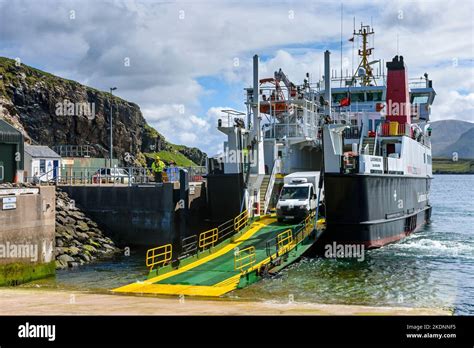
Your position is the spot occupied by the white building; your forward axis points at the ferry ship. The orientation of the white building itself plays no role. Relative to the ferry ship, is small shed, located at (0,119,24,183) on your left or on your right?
right

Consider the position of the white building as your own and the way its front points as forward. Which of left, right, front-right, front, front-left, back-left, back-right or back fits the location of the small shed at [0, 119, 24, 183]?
front-right

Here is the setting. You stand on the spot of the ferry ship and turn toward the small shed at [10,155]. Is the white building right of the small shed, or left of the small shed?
right
